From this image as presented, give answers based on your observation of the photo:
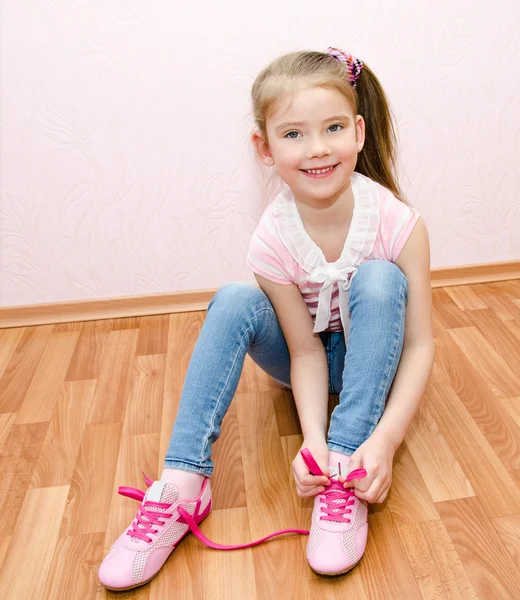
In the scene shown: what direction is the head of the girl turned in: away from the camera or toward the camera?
toward the camera

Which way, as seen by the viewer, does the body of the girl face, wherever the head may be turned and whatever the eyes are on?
toward the camera
